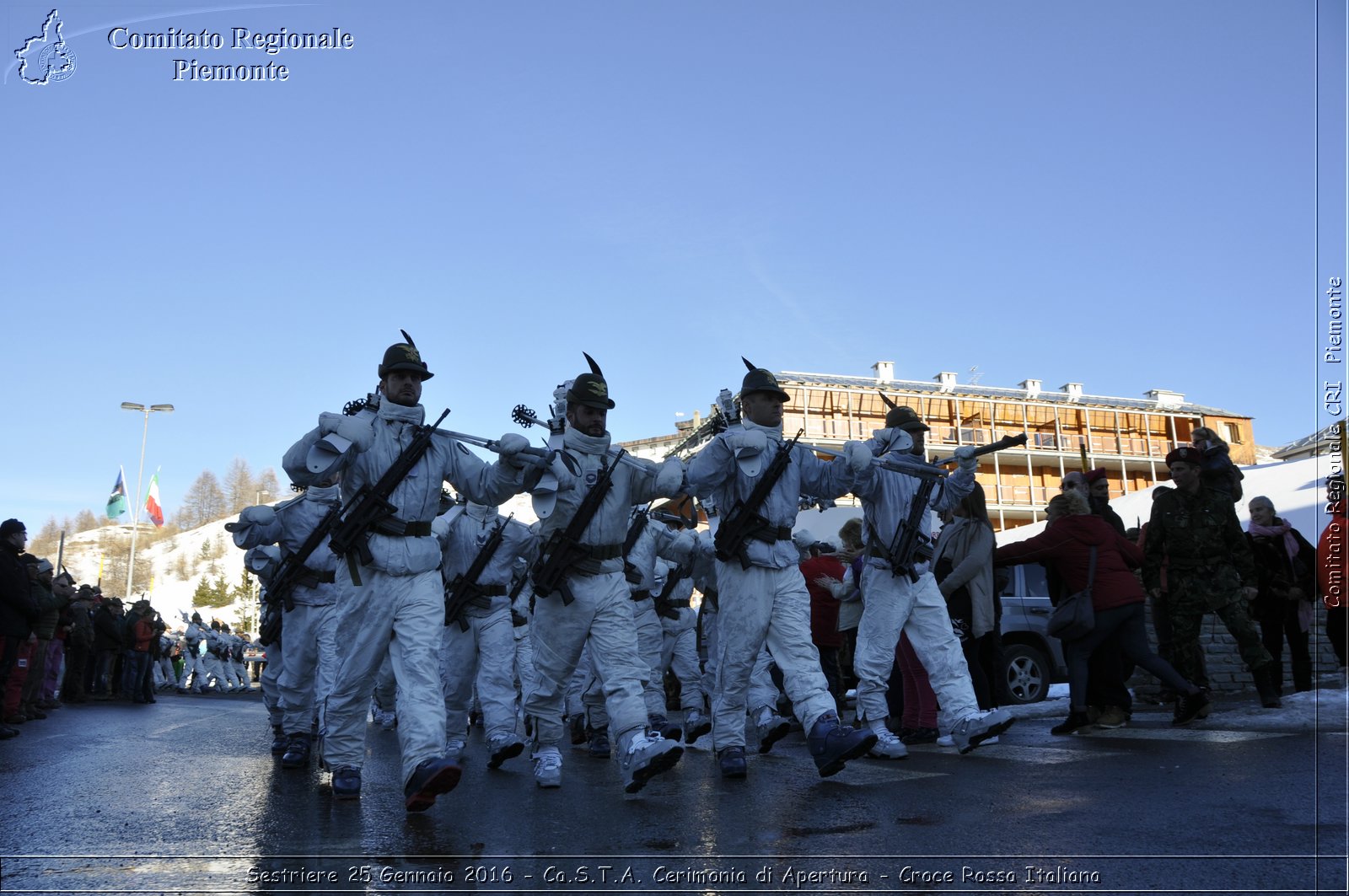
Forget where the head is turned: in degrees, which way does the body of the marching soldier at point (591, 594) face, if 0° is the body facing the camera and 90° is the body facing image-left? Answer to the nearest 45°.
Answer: approximately 315°

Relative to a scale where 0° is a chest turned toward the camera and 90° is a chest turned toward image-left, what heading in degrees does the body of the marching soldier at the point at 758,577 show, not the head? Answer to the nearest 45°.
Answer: approximately 315°

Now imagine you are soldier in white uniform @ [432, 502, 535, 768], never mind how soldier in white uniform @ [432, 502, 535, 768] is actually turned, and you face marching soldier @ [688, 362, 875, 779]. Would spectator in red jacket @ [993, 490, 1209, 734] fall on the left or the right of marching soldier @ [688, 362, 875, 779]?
left

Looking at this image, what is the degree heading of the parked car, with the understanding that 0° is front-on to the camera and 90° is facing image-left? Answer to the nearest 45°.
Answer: approximately 270°

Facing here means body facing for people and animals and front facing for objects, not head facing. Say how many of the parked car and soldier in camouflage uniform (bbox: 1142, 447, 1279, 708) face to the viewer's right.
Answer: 1

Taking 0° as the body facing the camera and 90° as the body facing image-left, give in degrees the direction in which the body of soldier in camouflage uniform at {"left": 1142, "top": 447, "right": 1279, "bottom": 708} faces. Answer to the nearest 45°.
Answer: approximately 0°

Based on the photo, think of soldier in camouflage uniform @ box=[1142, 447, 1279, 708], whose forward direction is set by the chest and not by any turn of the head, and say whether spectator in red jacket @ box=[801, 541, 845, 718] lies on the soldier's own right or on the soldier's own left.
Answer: on the soldier's own right

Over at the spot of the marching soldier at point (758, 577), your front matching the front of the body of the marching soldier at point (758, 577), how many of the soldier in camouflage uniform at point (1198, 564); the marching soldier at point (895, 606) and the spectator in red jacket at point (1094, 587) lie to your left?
3
